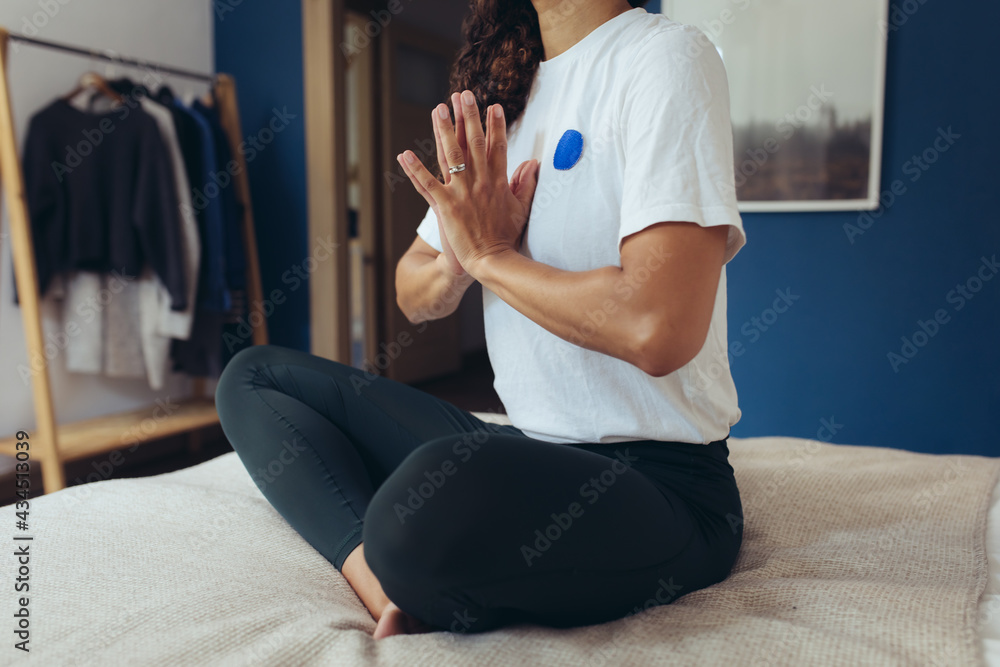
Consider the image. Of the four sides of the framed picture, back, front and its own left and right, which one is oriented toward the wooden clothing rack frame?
right

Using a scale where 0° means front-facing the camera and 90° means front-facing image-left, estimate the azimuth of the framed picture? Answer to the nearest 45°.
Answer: approximately 0°

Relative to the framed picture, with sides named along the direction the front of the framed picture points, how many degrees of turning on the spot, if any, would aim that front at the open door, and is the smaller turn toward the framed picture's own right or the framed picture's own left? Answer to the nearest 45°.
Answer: approximately 135° to the framed picture's own right

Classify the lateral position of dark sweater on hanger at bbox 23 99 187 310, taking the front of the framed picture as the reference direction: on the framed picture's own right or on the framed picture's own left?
on the framed picture's own right

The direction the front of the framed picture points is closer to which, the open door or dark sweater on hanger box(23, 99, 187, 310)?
the dark sweater on hanger
